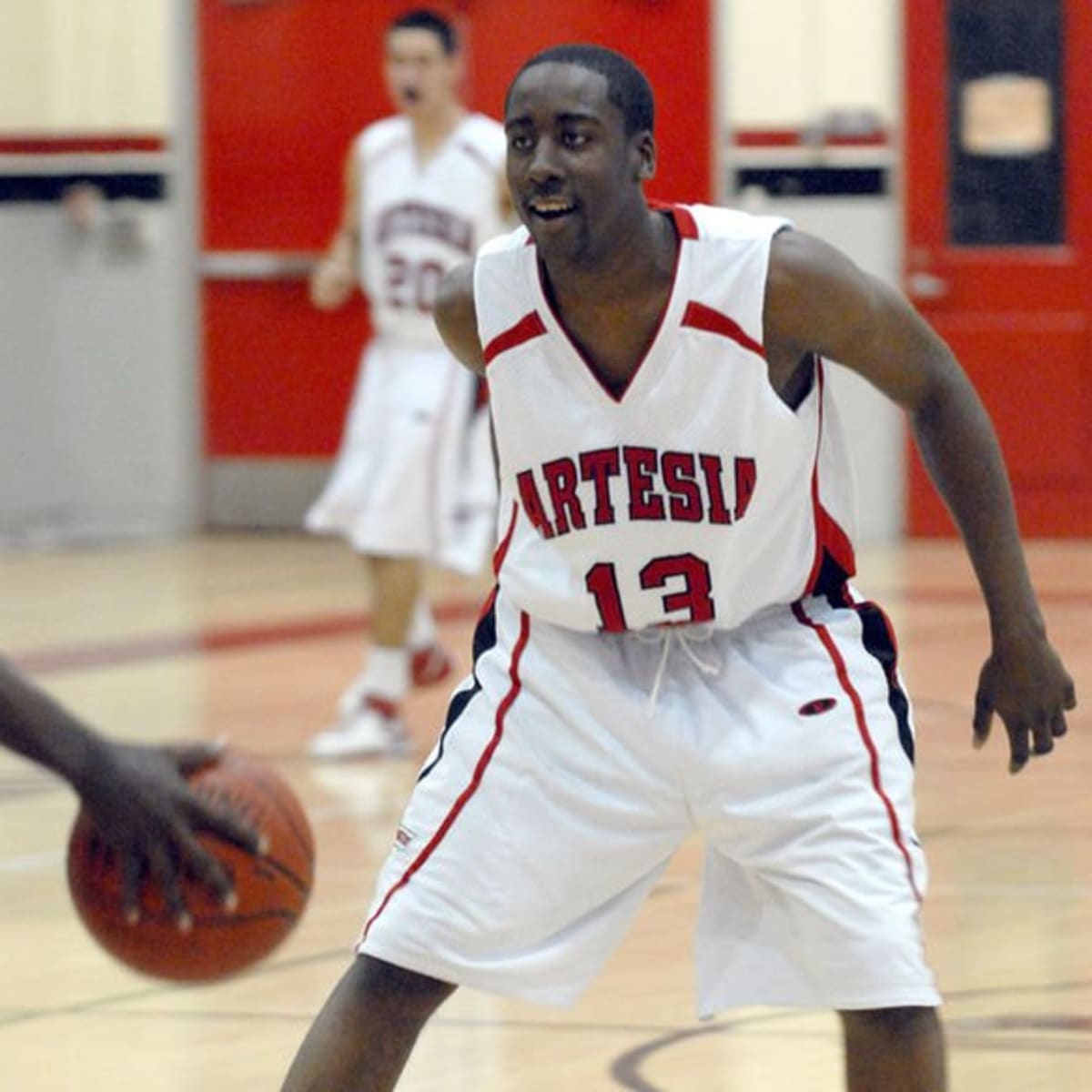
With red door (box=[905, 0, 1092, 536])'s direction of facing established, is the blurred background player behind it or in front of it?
in front

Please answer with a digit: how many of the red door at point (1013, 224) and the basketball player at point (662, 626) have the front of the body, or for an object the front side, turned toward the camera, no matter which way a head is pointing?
2

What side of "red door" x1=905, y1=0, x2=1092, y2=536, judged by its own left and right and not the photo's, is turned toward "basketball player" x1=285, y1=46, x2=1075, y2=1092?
front

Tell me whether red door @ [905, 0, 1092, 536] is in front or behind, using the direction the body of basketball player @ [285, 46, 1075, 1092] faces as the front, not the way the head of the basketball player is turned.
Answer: behind

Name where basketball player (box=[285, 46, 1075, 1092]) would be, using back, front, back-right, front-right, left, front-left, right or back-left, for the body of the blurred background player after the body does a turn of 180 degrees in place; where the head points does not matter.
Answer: back-right

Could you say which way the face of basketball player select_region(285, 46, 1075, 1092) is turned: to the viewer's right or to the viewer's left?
to the viewer's left

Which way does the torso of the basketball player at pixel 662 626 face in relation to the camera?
toward the camera

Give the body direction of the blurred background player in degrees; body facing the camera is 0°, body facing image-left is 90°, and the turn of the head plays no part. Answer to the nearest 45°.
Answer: approximately 45°
